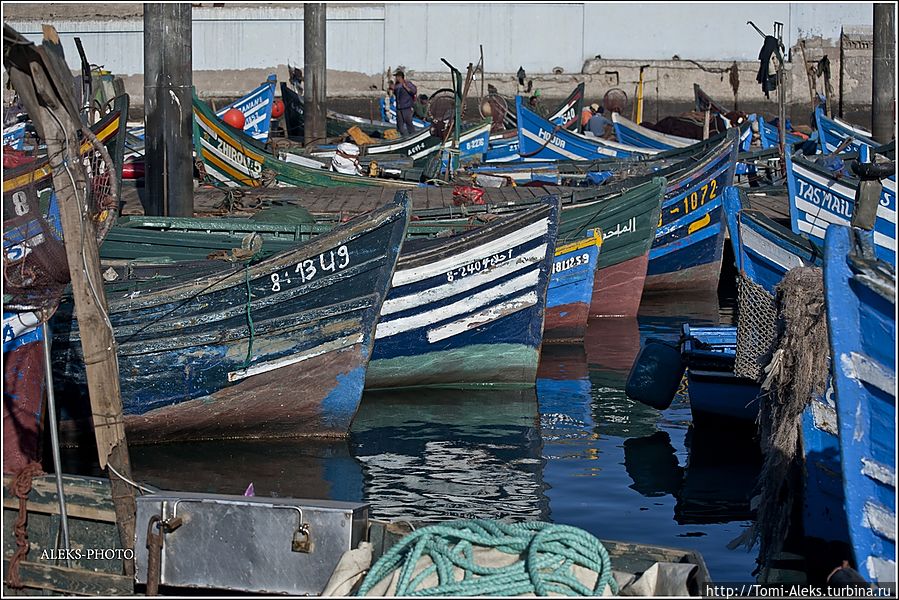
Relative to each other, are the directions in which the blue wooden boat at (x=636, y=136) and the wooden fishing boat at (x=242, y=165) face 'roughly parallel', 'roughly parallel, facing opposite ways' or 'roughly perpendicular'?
roughly parallel

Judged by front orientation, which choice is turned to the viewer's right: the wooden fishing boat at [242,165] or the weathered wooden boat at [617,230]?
the weathered wooden boat

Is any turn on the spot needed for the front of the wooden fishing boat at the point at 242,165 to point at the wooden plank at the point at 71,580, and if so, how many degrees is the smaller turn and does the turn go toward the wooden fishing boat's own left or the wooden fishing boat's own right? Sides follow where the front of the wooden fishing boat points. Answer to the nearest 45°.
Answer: approximately 90° to the wooden fishing boat's own left

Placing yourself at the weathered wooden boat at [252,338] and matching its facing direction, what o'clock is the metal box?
The metal box is roughly at 3 o'clock from the weathered wooden boat.

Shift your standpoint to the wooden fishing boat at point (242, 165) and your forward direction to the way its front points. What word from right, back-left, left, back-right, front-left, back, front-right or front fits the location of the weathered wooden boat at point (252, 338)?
left

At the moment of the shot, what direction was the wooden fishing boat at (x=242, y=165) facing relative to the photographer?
facing to the left of the viewer

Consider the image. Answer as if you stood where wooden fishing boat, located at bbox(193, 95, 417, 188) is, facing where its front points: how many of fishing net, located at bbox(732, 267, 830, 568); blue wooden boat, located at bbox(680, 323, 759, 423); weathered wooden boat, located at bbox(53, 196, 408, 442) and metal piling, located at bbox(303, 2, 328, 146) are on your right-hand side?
1

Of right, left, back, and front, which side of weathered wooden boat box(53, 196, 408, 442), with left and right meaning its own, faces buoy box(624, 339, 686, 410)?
front

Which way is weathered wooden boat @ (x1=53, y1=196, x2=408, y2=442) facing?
to the viewer's right

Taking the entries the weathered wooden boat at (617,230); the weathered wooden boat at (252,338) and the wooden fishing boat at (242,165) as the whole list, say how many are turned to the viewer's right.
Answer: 2

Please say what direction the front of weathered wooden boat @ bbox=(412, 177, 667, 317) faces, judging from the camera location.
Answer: facing to the right of the viewer

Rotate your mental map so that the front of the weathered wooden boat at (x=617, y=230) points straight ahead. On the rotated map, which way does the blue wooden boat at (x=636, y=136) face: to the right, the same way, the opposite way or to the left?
the opposite way

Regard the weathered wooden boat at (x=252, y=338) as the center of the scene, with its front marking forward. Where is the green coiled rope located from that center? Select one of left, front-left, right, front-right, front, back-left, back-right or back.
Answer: right

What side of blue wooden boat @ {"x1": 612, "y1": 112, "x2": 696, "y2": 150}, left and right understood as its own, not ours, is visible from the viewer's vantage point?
left

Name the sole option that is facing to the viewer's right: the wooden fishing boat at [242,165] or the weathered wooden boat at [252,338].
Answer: the weathered wooden boat

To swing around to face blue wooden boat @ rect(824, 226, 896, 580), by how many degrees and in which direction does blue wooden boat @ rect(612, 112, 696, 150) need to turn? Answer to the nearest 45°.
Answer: approximately 90° to its left

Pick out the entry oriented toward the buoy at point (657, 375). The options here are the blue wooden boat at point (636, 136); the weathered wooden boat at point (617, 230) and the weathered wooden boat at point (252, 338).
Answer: the weathered wooden boat at point (252, 338)
